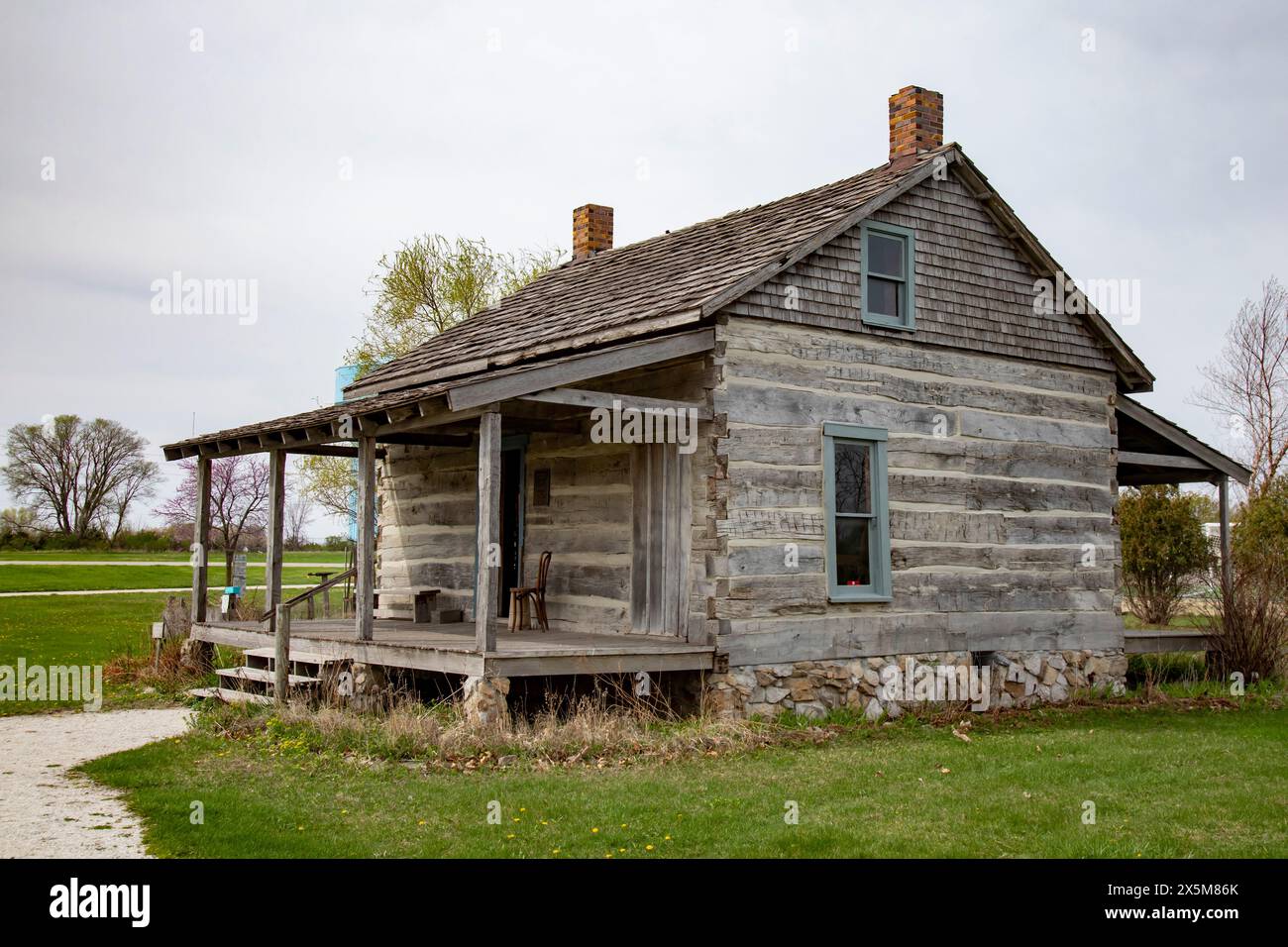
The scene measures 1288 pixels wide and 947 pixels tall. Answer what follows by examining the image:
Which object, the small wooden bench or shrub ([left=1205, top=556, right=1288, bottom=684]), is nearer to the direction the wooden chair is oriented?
the small wooden bench

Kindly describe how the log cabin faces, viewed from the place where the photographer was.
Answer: facing the viewer and to the left of the viewer

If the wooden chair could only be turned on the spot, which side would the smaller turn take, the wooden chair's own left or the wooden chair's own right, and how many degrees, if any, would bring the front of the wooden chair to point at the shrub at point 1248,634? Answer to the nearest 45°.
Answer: approximately 180°

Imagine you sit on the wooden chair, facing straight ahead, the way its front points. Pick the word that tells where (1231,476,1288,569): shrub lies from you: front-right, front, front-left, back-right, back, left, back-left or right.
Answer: back-right

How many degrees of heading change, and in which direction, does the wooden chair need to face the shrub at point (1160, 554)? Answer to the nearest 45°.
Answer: approximately 135° to its right

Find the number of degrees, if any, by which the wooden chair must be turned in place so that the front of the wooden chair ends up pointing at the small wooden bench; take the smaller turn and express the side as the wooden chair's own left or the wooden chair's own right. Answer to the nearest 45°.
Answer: approximately 45° to the wooden chair's own right

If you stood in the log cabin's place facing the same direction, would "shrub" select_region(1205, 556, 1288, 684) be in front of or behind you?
behind

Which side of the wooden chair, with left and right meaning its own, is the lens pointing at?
left

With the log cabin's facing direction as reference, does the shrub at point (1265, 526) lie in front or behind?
behind
